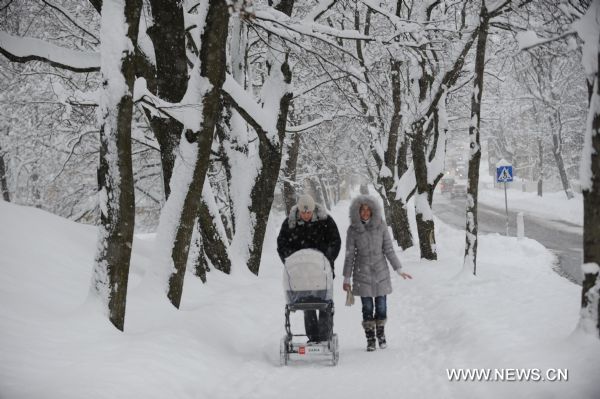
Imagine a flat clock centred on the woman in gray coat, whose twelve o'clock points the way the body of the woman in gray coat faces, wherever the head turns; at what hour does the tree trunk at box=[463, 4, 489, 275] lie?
The tree trunk is roughly at 7 o'clock from the woman in gray coat.

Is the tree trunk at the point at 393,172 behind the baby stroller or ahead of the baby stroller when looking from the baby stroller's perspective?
behind

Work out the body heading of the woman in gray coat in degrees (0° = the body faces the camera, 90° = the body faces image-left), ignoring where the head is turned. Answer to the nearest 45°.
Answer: approximately 0°

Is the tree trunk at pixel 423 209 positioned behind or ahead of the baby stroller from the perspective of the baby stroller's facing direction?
behind

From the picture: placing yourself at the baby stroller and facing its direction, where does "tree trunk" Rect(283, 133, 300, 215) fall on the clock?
The tree trunk is roughly at 6 o'clock from the baby stroller.

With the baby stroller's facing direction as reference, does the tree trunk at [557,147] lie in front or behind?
behind

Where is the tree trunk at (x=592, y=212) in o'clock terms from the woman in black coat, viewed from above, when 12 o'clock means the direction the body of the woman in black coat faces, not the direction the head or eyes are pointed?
The tree trunk is roughly at 10 o'clock from the woman in black coat.

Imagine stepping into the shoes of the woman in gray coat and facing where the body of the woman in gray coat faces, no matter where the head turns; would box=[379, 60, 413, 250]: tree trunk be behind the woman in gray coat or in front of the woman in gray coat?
behind

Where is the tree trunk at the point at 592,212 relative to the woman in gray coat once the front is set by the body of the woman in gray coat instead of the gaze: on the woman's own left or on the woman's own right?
on the woman's own left
